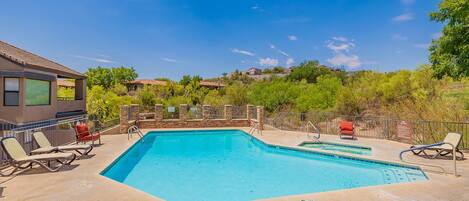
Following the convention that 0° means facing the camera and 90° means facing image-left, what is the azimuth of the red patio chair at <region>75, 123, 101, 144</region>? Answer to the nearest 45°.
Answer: approximately 315°

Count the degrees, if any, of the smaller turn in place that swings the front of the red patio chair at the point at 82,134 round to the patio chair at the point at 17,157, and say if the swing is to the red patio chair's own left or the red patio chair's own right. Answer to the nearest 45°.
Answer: approximately 45° to the red patio chair's own right

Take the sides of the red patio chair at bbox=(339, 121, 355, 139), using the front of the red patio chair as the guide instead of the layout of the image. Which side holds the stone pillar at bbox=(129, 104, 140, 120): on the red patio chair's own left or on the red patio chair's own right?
on the red patio chair's own right

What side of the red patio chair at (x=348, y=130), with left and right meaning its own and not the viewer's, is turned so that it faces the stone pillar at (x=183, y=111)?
right

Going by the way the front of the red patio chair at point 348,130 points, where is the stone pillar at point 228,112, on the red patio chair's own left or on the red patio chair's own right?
on the red patio chair's own right

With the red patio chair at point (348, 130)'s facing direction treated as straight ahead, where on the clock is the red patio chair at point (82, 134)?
the red patio chair at point (82, 134) is roughly at 2 o'clock from the red patio chair at point (348, 130).

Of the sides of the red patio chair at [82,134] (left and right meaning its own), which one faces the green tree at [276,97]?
left

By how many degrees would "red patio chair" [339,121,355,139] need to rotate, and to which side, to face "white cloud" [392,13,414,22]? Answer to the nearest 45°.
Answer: approximately 180°

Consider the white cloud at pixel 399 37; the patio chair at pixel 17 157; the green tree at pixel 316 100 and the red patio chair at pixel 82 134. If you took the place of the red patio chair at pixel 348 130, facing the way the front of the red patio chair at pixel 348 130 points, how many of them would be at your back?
2

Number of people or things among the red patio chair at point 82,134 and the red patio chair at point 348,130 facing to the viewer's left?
0

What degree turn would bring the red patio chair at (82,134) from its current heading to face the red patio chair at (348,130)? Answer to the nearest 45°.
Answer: approximately 45° to its left
